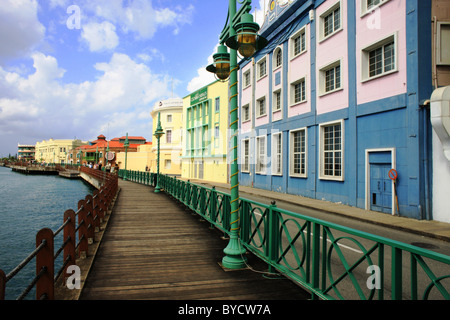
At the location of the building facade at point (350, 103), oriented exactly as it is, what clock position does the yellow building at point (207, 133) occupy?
The yellow building is roughly at 3 o'clock from the building facade.

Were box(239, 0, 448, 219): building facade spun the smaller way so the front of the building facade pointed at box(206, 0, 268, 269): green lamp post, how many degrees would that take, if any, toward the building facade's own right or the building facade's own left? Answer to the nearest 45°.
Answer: approximately 45° to the building facade's own left

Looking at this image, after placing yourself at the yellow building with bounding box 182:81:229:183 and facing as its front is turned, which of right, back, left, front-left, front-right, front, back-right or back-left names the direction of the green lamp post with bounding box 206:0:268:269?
front-left

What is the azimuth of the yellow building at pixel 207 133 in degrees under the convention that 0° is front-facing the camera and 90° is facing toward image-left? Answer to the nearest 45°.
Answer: approximately 45°

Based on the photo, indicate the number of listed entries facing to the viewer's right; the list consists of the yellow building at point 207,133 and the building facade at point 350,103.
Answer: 0

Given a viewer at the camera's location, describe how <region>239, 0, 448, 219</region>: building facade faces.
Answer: facing the viewer and to the left of the viewer

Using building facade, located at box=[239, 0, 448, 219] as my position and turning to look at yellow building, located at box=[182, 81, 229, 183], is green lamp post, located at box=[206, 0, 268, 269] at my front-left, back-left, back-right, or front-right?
back-left
